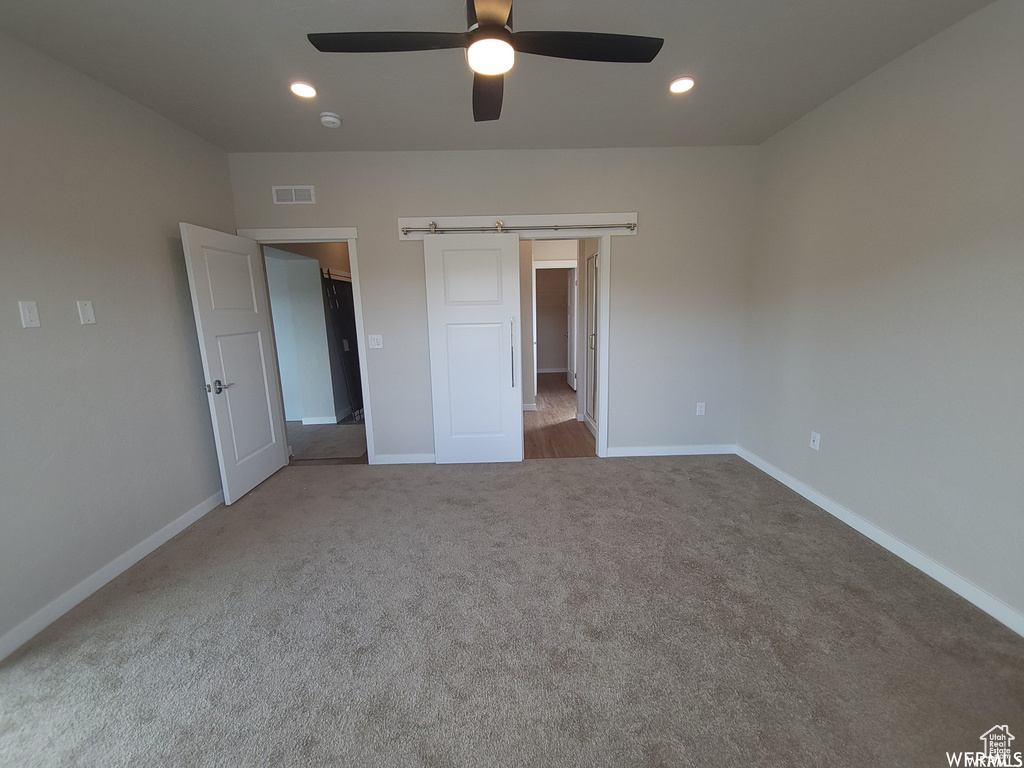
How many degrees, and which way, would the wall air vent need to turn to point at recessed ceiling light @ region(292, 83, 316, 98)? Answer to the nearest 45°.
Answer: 0° — it already faces it

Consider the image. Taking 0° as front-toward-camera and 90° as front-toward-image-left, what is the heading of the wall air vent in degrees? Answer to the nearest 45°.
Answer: approximately 0°

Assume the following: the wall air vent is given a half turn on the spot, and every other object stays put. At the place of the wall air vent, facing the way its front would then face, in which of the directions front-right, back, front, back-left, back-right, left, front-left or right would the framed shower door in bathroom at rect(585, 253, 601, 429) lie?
right

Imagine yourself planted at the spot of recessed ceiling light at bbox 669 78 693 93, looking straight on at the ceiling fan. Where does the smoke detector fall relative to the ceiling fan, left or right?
right

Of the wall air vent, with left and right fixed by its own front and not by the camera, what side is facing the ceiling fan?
front

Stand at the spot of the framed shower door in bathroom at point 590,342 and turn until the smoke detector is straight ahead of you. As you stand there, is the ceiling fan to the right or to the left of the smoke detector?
left

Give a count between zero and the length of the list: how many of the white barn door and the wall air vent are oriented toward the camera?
2

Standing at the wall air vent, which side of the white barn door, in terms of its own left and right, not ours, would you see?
right

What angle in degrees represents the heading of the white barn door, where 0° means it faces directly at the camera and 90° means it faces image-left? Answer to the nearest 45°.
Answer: approximately 0°

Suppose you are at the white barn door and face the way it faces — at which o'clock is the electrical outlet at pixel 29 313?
The electrical outlet is roughly at 2 o'clock from the white barn door.

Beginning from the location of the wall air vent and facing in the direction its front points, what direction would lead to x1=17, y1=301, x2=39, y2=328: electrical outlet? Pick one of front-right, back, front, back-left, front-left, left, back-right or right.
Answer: front-right

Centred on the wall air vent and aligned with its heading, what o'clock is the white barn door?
The white barn door is roughly at 10 o'clock from the wall air vent.

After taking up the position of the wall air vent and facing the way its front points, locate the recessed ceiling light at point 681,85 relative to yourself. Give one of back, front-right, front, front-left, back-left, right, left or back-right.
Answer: front-left
